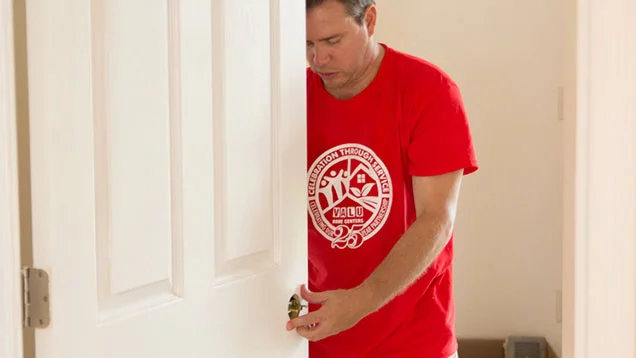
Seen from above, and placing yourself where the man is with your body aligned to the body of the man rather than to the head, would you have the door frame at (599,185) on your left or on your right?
on your left

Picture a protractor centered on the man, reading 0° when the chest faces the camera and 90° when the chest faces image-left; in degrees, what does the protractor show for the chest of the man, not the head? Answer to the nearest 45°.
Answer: approximately 45°

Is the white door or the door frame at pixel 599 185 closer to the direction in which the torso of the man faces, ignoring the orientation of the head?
the white door
